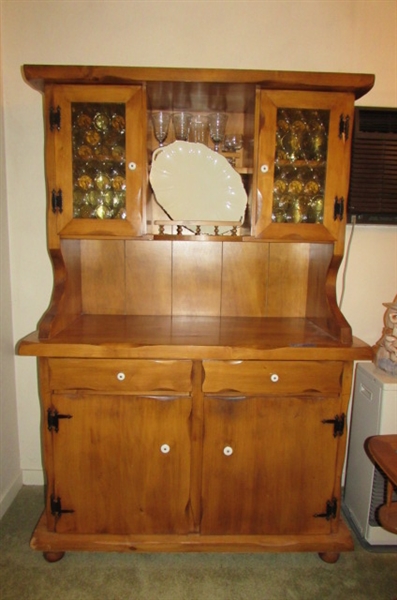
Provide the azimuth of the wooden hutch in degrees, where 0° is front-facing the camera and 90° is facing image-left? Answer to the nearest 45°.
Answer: approximately 0°

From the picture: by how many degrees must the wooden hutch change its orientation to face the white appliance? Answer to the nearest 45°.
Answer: approximately 90° to its left
